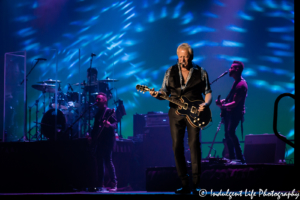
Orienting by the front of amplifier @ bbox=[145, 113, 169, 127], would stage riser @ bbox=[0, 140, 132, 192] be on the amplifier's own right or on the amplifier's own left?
on the amplifier's own right

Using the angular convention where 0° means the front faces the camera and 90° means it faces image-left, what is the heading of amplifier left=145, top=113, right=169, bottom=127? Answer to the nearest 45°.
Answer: approximately 0°

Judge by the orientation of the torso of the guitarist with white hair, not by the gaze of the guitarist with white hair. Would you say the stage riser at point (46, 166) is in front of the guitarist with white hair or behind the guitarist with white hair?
behind

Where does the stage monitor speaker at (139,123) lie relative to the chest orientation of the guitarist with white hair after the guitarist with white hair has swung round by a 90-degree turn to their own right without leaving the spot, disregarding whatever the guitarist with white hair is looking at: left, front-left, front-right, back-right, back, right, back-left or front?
right

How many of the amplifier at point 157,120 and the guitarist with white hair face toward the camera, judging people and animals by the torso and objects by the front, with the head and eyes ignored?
2

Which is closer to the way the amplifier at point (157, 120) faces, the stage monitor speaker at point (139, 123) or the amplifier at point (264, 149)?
the amplifier

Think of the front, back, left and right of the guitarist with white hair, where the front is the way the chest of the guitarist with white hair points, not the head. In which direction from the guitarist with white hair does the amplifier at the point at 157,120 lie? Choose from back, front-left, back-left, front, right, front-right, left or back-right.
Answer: back

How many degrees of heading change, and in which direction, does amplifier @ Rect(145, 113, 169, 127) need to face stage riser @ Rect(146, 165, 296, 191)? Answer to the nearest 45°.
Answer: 0° — it already faces it
